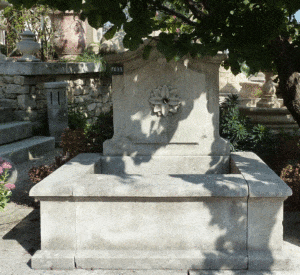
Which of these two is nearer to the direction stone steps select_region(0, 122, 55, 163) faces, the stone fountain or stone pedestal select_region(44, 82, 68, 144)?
the stone fountain

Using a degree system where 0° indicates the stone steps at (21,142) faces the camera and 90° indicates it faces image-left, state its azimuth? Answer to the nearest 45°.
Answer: approximately 315°

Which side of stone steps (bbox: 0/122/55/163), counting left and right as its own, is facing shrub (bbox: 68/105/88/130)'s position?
left

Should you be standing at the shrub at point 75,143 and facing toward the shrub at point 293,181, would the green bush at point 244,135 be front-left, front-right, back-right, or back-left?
front-left

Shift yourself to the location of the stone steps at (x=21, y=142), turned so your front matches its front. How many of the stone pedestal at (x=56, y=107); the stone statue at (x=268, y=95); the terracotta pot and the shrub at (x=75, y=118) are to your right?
0

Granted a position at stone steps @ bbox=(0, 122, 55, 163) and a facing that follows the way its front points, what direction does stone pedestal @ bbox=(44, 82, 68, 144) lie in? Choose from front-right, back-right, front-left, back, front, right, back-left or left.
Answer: left

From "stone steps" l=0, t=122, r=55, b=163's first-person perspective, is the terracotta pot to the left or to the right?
on its left

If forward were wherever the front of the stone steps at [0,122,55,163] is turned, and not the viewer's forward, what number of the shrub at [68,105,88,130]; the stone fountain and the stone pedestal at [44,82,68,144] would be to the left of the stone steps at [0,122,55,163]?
2
